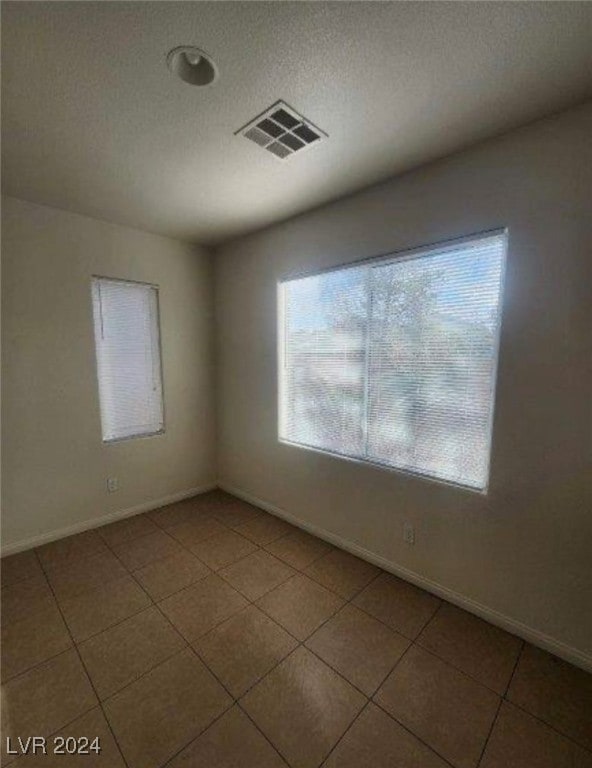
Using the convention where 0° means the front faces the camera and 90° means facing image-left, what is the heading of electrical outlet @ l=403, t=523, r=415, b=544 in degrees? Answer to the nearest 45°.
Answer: approximately 45°

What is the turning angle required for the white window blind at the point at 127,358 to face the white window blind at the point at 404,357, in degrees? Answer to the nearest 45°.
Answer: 0° — it already faces it

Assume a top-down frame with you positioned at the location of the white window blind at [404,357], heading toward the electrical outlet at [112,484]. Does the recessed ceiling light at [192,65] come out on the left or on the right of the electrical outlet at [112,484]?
left

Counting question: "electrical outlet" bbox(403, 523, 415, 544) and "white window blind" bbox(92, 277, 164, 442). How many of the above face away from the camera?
0

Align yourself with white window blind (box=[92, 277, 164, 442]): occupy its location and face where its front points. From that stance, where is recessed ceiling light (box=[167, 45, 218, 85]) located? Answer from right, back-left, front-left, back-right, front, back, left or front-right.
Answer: front-right

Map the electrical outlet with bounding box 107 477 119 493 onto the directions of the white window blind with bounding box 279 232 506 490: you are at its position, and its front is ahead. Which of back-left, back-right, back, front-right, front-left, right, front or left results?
front-right

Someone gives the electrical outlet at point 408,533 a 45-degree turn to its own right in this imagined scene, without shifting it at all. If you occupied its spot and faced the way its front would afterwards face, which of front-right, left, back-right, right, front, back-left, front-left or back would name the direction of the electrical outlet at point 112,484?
front

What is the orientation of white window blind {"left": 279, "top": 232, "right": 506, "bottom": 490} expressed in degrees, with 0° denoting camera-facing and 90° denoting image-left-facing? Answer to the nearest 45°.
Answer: approximately 45°

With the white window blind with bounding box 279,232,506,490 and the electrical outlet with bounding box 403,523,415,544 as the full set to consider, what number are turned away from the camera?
0

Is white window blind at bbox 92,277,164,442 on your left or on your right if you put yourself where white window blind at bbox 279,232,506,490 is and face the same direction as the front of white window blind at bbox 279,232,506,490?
on your right

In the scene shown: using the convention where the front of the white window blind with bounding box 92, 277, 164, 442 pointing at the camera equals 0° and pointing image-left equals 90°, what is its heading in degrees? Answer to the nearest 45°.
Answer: approximately 315°

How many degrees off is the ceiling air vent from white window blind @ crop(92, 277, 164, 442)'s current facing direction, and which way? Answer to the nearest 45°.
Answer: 0° — it already faces it
